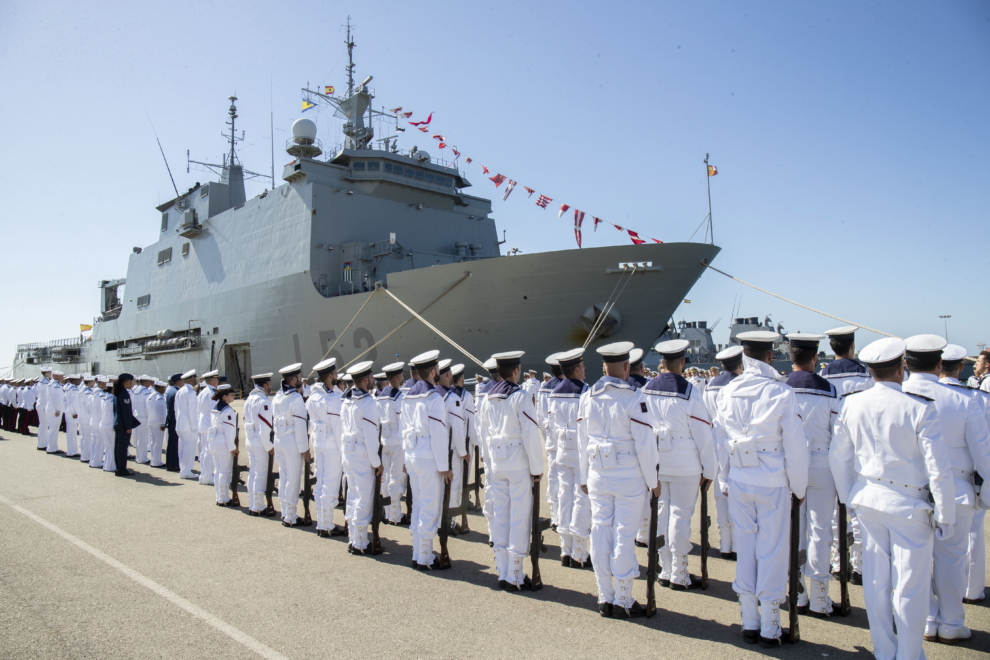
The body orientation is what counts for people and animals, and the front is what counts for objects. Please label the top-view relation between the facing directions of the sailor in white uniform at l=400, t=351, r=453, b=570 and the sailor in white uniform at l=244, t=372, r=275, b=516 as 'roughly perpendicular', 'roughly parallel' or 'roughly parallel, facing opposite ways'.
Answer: roughly parallel

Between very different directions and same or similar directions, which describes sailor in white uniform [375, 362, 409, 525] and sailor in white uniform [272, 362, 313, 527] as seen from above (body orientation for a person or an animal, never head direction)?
same or similar directions

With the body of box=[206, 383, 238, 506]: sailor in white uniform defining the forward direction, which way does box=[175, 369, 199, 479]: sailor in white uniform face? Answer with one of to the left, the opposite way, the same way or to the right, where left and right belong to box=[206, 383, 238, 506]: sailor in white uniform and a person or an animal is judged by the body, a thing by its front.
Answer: the same way

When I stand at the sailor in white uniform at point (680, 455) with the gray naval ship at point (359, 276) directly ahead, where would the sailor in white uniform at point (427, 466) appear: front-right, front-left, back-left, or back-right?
front-left

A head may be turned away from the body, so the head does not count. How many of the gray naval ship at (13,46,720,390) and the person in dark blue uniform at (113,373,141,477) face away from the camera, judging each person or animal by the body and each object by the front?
0

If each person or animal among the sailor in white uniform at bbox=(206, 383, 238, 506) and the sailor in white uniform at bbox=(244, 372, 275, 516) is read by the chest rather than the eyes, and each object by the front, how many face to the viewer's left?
0

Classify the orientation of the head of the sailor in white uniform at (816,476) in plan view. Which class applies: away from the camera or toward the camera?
away from the camera

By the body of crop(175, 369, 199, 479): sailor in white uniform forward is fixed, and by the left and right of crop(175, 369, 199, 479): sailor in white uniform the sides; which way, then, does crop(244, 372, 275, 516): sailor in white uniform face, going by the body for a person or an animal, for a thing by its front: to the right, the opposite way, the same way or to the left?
the same way
